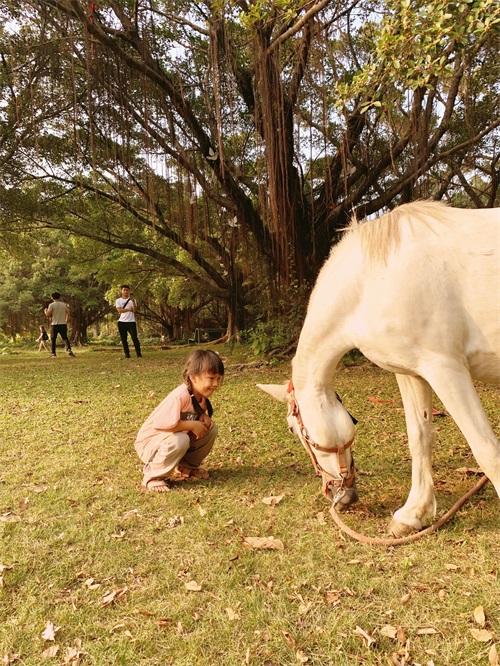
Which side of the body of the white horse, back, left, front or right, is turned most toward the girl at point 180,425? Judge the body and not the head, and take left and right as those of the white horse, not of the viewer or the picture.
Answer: front

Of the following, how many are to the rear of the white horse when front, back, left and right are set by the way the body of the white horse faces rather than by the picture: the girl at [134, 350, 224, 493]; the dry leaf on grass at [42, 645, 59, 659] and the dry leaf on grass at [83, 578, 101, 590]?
0

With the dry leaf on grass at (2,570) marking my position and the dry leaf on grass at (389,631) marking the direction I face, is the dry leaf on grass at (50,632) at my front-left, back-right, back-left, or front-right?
front-right

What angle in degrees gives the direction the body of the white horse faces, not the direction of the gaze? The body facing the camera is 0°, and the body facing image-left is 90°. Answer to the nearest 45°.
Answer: approximately 90°

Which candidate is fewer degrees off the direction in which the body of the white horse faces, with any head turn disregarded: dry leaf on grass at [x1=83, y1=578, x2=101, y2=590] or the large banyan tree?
the dry leaf on grass

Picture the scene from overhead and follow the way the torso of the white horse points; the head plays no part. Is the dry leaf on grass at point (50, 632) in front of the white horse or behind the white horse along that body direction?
in front

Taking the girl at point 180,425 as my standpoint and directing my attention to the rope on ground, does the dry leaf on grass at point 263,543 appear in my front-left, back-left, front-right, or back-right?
front-right

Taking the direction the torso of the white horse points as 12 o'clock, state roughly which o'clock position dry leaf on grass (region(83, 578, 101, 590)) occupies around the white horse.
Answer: The dry leaf on grass is roughly at 11 o'clock from the white horse.

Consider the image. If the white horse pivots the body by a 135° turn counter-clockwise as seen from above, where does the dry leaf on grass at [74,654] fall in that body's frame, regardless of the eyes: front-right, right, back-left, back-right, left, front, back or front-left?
right

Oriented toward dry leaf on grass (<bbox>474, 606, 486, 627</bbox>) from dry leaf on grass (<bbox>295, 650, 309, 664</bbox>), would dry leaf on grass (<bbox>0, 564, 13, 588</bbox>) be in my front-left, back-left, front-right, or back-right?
back-left

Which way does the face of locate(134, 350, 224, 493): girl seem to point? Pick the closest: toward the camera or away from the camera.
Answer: toward the camera

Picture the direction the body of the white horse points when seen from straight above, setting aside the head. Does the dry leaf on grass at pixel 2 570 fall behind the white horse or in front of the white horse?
in front

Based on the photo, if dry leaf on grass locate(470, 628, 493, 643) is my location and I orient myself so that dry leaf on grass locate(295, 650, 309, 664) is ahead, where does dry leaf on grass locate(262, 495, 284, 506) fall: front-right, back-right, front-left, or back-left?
front-right

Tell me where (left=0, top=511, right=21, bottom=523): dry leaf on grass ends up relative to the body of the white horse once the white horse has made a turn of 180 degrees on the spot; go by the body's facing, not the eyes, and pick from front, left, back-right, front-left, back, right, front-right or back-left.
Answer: back
